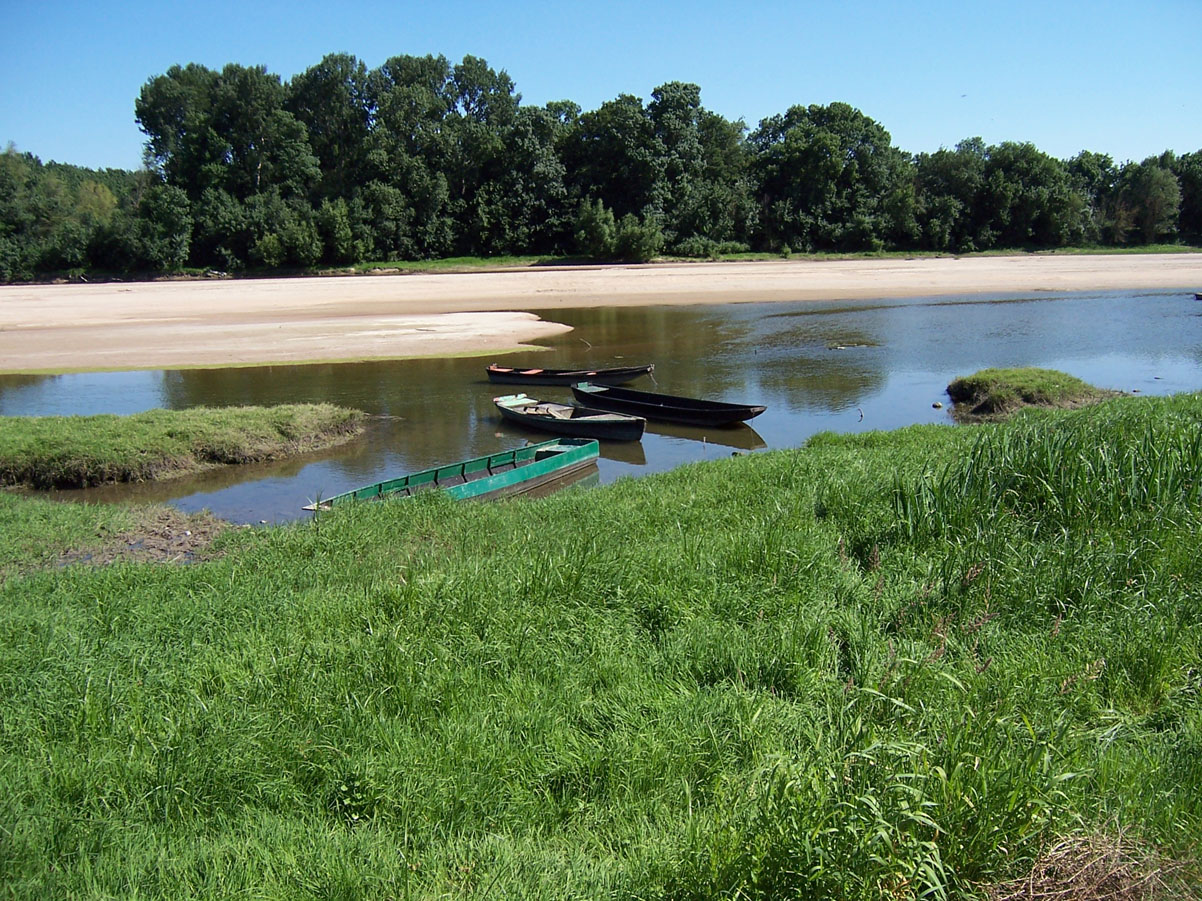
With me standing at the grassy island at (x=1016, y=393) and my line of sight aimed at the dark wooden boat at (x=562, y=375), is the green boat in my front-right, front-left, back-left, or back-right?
front-left

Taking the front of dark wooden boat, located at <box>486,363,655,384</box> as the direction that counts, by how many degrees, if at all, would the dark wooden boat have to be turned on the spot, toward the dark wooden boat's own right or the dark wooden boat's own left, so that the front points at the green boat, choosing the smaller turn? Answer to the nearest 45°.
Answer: approximately 90° to the dark wooden boat's own right

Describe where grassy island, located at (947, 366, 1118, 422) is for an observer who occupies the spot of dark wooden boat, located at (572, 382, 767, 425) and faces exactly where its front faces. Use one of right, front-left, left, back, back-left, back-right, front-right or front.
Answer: front-left

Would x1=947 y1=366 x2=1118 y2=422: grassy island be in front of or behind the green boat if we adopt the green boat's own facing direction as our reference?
behind

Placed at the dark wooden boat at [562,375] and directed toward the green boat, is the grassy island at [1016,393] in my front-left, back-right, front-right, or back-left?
front-left

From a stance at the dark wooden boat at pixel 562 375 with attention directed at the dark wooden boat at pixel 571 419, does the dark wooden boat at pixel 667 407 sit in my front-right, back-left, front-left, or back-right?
front-left

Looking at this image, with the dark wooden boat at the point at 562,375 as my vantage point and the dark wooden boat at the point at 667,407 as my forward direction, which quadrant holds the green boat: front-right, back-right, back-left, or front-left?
front-right

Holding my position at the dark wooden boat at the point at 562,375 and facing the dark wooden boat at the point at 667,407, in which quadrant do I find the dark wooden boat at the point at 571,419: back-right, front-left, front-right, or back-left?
front-right

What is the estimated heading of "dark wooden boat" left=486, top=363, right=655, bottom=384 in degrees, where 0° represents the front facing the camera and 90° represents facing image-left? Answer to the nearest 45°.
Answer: approximately 270°
